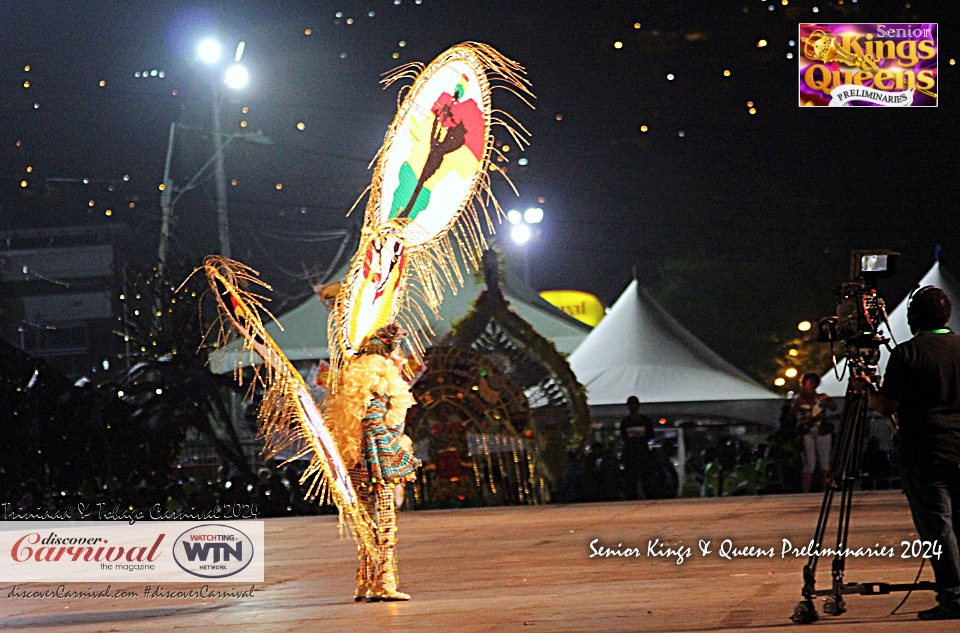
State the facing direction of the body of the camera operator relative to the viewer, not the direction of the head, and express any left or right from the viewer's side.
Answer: facing away from the viewer and to the left of the viewer

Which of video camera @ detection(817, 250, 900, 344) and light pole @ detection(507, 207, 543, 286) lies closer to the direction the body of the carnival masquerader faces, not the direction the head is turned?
the video camera

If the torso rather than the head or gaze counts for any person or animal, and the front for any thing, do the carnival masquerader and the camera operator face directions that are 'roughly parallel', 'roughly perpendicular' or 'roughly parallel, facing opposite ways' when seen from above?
roughly perpendicular

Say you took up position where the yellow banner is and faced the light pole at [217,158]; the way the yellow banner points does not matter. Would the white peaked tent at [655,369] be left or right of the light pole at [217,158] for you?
left

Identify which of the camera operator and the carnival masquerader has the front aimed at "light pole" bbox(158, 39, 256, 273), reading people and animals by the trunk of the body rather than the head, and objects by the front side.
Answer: the camera operator

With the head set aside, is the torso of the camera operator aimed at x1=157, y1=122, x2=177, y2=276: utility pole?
yes

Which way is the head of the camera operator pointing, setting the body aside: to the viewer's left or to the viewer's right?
to the viewer's left

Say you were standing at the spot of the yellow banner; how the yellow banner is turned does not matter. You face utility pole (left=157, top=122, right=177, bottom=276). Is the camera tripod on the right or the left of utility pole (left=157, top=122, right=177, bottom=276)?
left
